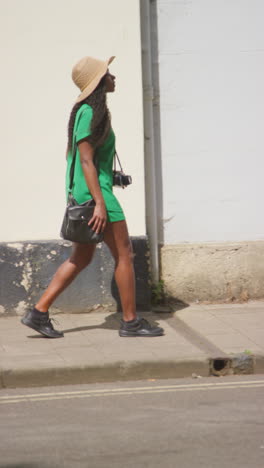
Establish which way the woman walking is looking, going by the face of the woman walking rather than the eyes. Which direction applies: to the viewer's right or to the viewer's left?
to the viewer's right

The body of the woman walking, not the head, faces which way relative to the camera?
to the viewer's right
